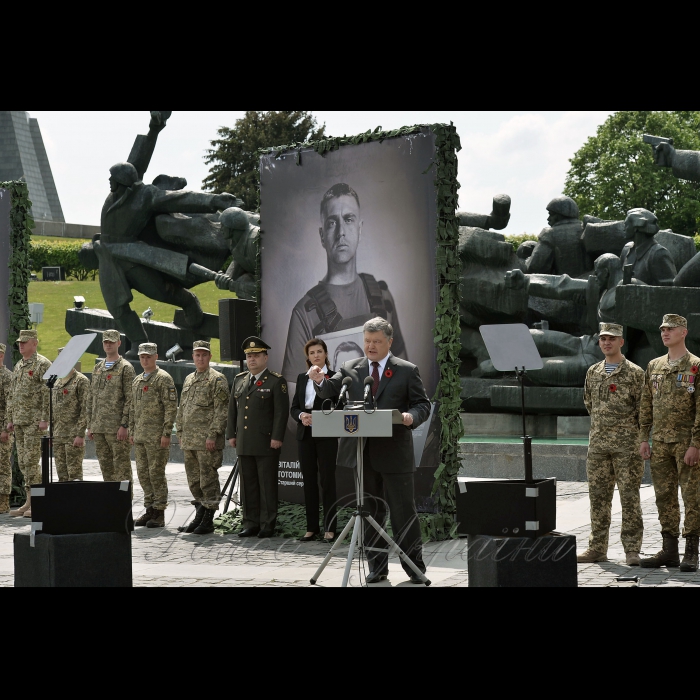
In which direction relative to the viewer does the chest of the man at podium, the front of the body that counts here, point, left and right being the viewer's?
facing the viewer and to the left of the viewer

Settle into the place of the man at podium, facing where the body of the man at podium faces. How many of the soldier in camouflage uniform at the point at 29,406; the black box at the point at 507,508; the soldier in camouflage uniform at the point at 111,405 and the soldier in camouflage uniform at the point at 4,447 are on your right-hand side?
3

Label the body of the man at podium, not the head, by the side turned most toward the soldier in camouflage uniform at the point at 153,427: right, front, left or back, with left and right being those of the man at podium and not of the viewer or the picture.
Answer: right

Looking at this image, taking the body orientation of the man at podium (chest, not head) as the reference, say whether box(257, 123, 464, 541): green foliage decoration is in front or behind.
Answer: behind

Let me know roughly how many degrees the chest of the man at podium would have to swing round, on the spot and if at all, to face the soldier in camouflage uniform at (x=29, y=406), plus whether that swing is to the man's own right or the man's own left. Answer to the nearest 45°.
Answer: approximately 90° to the man's own right

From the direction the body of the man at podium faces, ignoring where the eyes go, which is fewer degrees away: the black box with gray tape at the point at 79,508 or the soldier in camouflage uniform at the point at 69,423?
the black box with gray tape

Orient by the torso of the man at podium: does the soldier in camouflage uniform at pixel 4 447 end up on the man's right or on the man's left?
on the man's right

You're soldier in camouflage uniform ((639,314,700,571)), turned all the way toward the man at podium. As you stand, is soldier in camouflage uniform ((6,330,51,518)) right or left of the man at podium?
right

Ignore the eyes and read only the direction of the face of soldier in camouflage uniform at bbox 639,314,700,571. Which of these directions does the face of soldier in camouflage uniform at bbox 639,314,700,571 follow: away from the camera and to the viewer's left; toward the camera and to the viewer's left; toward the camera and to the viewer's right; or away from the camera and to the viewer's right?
toward the camera and to the viewer's left

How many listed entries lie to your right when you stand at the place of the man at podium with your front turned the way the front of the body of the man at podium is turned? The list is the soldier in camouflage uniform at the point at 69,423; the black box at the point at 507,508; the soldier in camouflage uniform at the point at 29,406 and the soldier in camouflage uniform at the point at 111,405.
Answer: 3

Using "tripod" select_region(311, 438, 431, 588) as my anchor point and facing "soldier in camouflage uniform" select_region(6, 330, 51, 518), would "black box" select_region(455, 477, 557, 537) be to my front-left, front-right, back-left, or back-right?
back-right

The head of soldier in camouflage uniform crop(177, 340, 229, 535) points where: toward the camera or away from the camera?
toward the camera

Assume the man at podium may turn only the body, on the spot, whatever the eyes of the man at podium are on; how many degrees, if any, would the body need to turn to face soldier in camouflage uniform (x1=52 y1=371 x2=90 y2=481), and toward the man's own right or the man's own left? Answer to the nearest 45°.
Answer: approximately 90° to the man's own right

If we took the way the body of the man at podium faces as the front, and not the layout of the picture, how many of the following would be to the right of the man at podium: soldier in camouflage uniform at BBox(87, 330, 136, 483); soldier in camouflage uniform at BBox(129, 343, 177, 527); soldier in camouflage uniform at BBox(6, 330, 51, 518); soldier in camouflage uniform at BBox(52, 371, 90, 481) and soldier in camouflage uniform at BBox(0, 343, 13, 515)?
5

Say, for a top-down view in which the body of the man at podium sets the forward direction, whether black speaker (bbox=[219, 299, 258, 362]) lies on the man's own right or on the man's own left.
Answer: on the man's own right

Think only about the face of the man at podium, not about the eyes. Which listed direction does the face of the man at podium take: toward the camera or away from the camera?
toward the camera
